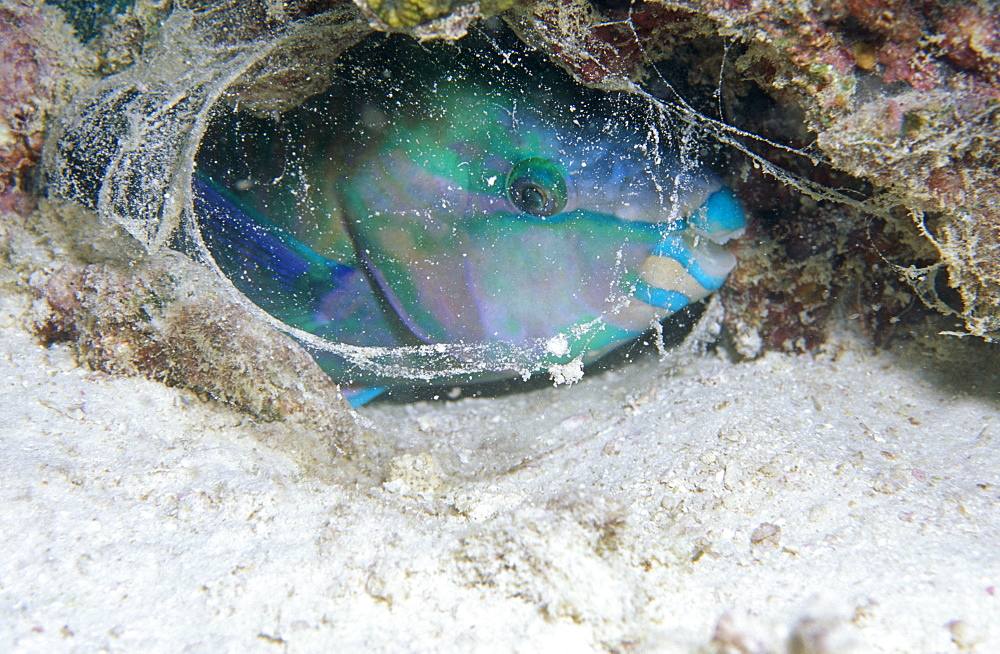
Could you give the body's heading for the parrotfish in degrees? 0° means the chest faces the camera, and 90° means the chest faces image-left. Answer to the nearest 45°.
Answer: approximately 270°
